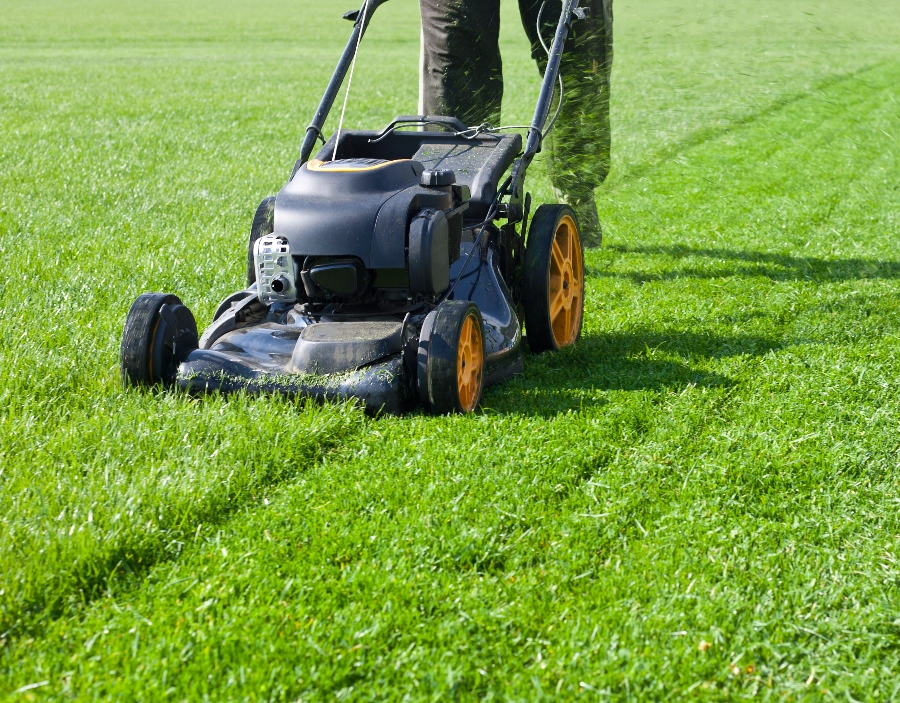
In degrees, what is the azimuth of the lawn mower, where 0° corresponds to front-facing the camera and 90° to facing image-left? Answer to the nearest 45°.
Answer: approximately 45°
